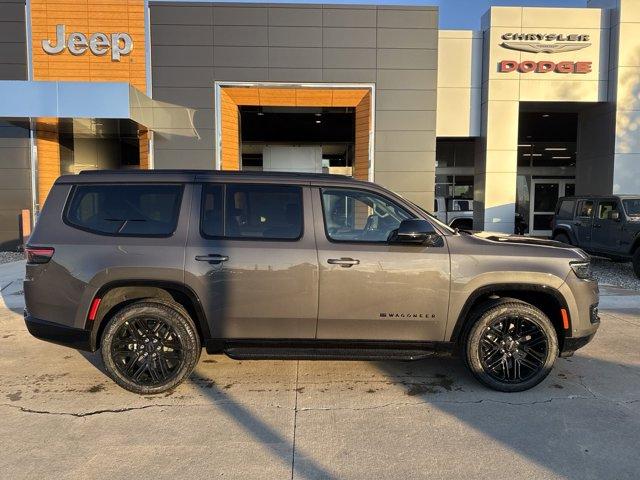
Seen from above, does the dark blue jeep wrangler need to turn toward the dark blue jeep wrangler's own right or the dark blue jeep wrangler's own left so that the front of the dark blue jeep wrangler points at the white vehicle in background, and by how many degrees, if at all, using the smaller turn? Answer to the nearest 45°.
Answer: approximately 180°

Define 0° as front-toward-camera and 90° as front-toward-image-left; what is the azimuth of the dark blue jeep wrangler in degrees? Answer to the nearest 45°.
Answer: approximately 315°

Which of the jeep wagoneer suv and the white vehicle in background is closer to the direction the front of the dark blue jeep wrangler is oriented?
the jeep wagoneer suv

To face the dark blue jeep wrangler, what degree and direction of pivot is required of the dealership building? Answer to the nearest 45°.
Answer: approximately 45° to its left

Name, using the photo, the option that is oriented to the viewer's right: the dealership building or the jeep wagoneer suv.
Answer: the jeep wagoneer suv

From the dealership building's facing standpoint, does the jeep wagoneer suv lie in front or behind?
in front

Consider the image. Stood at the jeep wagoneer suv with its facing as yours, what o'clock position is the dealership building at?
The dealership building is roughly at 9 o'clock from the jeep wagoneer suv.

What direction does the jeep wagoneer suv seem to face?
to the viewer's right

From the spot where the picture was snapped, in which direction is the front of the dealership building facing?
facing the viewer

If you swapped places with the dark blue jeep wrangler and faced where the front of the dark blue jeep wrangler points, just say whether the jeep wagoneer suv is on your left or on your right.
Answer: on your right

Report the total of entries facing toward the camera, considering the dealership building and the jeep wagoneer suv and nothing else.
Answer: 1
